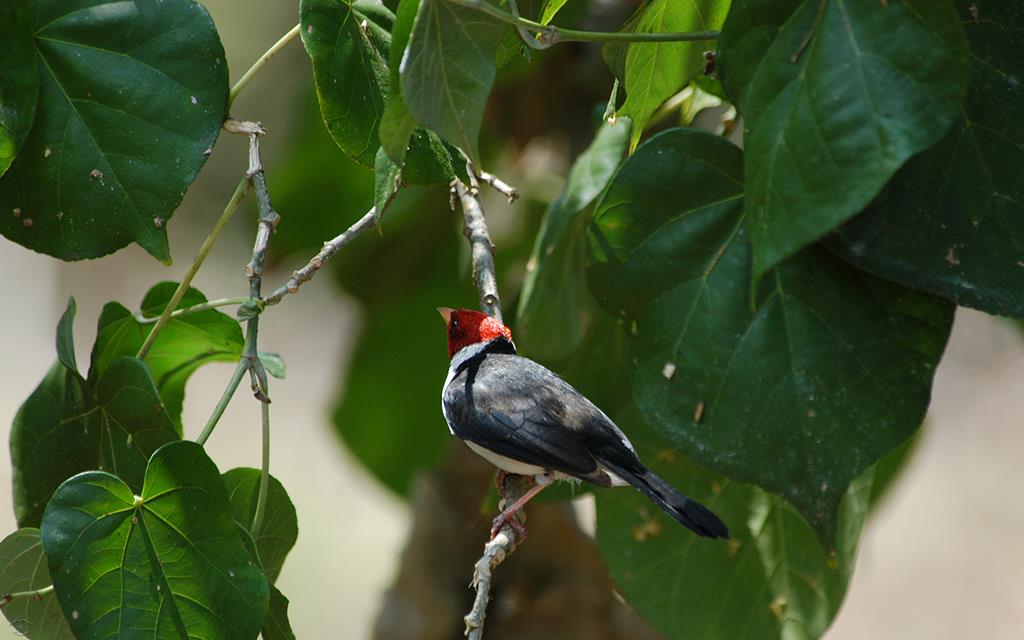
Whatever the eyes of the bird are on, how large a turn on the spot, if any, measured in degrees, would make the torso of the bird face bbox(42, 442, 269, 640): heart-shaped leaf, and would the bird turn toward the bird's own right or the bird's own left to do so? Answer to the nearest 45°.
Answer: approximately 45° to the bird's own left

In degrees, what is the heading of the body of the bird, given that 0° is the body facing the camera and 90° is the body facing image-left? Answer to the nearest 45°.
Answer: approximately 90°

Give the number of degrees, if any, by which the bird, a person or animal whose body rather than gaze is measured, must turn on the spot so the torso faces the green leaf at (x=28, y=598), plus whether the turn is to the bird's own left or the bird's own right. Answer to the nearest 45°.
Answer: approximately 45° to the bird's own left
